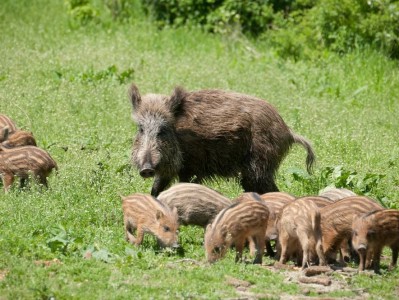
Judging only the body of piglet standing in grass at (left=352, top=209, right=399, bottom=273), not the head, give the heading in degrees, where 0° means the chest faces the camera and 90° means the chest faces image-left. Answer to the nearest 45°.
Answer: approximately 45°

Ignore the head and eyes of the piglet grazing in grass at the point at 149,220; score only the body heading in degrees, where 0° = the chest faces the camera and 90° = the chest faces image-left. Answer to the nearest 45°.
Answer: approximately 315°

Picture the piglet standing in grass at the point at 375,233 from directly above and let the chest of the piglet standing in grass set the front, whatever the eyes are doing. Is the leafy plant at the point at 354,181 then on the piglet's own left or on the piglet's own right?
on the piglet's own right
